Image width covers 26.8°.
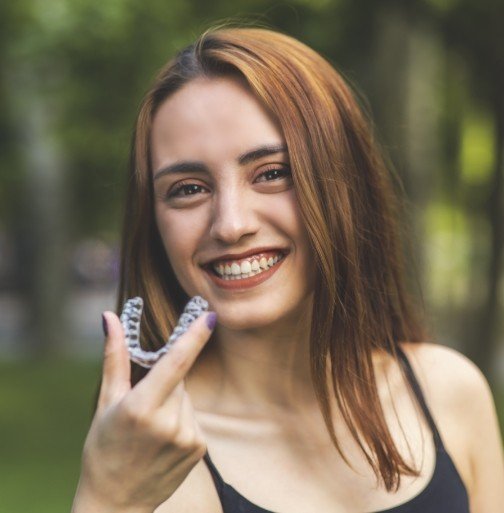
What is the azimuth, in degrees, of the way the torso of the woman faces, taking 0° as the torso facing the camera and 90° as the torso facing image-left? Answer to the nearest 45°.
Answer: approximately 0°
